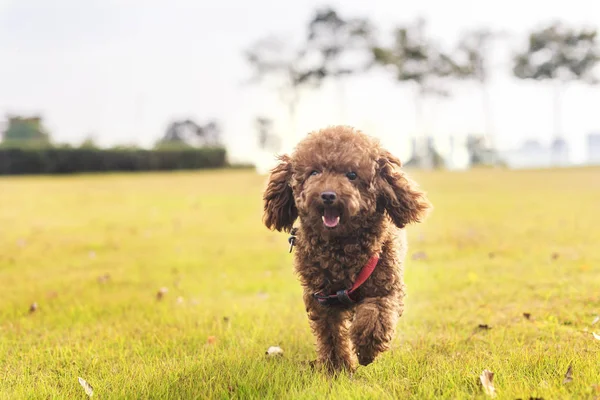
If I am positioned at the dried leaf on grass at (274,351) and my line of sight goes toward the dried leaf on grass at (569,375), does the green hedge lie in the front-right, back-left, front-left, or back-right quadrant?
back-left

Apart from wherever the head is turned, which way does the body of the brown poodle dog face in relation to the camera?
toward the camera

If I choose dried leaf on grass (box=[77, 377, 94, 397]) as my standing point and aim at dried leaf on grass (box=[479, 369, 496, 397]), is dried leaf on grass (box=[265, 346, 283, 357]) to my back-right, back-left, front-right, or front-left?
front-left

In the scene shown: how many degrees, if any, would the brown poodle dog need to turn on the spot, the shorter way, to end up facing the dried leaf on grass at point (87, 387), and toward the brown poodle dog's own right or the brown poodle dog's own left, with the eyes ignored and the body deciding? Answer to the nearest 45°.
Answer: approximately 90° to the brown poodle dog's own right

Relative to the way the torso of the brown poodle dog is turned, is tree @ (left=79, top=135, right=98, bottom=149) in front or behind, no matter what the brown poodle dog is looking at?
behind

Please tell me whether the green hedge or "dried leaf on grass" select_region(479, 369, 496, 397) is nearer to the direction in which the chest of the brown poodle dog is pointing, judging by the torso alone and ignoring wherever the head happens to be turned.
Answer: the dried leaf on grass

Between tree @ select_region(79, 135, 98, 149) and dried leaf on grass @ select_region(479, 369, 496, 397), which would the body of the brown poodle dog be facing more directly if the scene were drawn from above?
the dried leaf on grass

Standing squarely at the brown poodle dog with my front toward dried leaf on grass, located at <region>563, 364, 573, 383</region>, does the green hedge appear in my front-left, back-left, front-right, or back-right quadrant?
back-left

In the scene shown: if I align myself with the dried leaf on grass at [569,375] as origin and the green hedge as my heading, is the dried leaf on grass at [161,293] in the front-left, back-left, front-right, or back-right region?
front-left

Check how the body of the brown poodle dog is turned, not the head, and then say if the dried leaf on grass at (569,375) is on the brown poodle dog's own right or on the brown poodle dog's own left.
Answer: on the brown poodle dog's own left

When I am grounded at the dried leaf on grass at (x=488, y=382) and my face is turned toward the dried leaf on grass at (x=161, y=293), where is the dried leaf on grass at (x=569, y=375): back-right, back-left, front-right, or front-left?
back-right

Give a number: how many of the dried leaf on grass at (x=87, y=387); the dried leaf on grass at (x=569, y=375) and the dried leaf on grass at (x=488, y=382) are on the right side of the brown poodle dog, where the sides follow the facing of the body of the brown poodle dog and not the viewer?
1

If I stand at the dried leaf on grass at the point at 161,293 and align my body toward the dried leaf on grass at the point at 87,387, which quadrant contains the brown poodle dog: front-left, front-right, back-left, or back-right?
front-left
